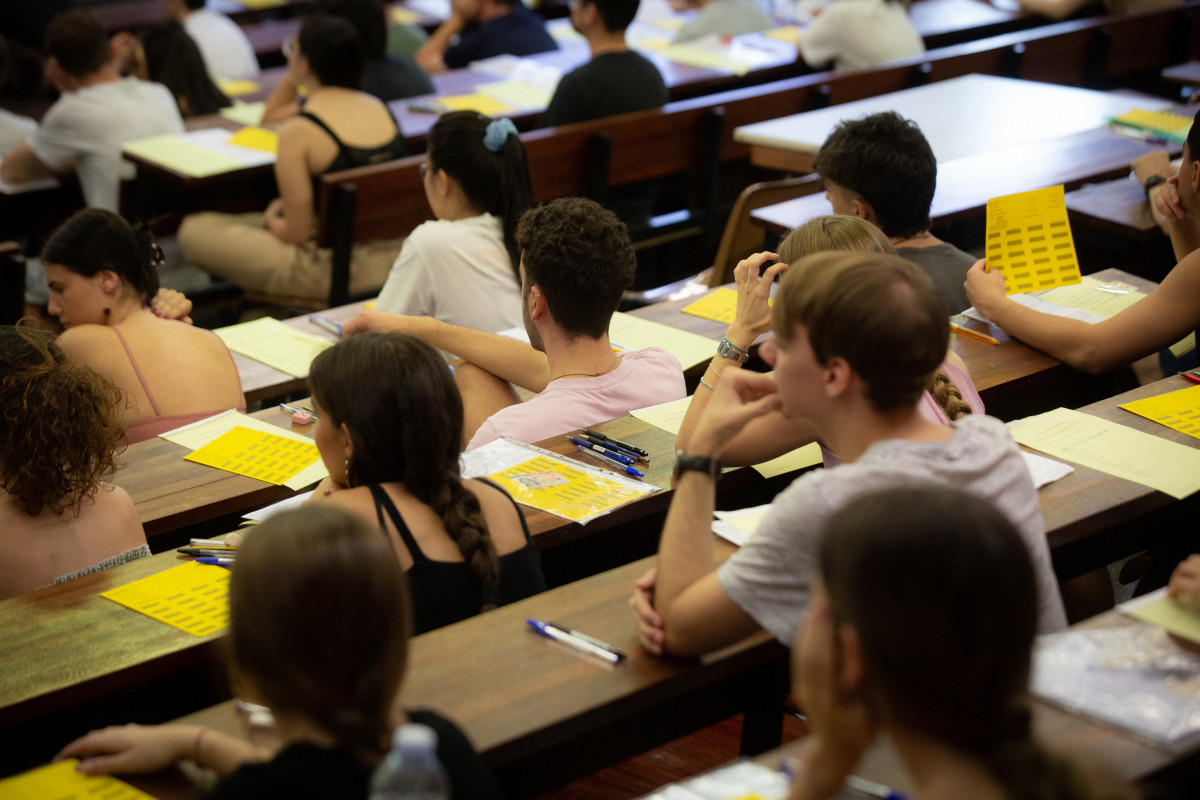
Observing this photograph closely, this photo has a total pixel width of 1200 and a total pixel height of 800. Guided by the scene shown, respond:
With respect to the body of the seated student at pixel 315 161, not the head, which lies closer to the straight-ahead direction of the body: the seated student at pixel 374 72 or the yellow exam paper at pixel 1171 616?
the seated student

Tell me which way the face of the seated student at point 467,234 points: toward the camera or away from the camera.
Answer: away from the camera

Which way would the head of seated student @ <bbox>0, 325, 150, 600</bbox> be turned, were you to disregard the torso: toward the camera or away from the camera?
away from the camera

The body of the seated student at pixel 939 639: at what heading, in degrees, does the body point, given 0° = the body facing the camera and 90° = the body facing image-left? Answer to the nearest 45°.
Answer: approximately 135°

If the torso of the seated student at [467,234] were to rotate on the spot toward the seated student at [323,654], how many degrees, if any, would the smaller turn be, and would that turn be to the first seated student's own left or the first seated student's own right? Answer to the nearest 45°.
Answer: approximately 135° to the first seated student's own left

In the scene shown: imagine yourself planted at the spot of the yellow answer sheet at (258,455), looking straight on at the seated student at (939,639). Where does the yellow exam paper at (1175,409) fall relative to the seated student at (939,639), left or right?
left

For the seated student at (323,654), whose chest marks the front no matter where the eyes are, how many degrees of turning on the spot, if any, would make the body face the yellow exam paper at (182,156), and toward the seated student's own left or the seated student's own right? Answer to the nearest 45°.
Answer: approximately 45° to the seated student's own right

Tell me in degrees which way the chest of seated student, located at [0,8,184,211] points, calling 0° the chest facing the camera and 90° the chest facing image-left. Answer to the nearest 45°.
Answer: approximately 135°
